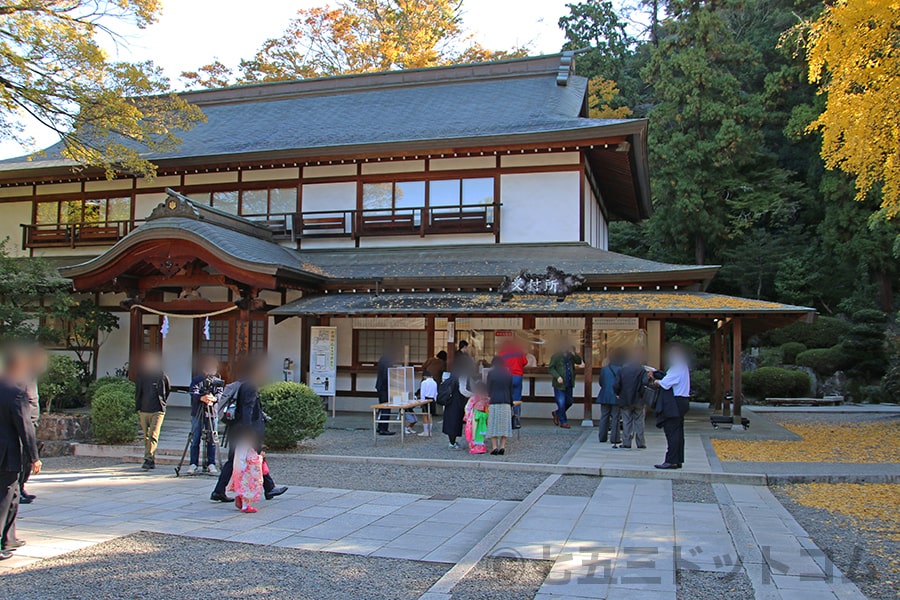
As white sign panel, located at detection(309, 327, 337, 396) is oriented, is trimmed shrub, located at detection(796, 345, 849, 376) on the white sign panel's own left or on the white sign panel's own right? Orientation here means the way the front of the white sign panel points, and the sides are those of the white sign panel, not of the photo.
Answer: on the white sign panel's own left

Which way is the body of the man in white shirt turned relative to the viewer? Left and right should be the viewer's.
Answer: facing to the left of the viewer

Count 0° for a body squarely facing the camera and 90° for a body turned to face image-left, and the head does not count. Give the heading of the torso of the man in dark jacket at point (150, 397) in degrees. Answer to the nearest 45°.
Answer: approximately 0°

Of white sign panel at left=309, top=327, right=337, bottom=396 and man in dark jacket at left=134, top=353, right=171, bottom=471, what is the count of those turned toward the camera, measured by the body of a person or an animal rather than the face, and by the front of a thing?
2

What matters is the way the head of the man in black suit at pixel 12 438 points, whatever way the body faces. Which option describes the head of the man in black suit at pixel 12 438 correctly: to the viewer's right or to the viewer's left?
to the viewer's right
